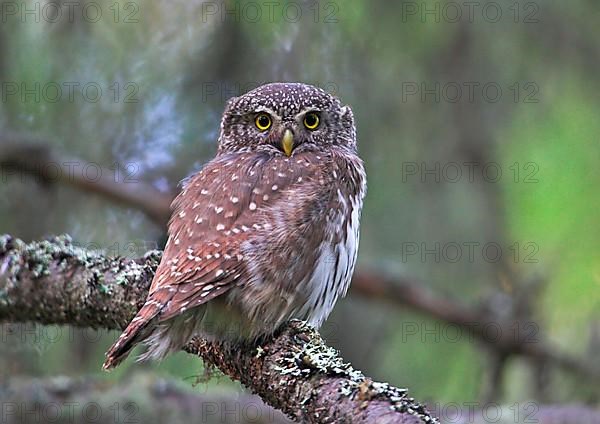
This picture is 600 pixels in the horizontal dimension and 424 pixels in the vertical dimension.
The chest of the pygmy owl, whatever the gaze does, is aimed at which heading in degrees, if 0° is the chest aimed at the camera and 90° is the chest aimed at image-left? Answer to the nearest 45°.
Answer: approximately 270°
